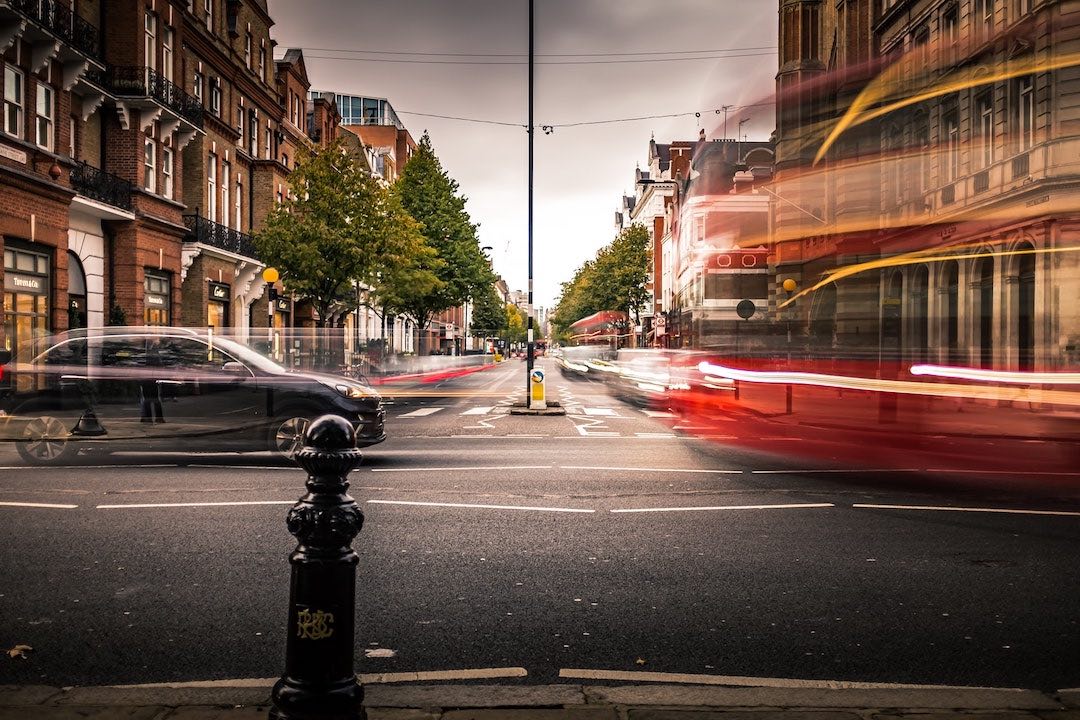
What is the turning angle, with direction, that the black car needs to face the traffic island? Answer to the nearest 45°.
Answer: approximately 45° to its left

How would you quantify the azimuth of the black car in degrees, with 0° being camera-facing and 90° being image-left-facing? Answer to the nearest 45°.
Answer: approximately 270°

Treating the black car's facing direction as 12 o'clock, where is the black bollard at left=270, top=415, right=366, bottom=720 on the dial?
The black bollard is roughly at 3 o'clock from the black car.

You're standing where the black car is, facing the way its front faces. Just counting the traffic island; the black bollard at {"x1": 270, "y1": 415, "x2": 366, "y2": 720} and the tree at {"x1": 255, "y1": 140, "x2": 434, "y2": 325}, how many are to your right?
1

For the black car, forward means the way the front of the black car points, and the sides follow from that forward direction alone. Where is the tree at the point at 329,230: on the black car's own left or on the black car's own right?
on the black car's own left
